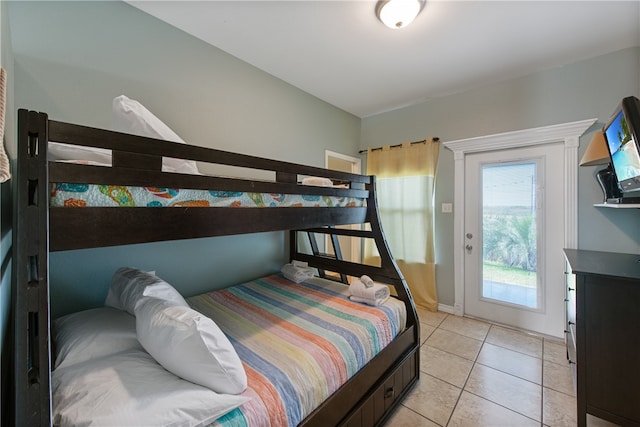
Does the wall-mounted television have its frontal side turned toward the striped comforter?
yes

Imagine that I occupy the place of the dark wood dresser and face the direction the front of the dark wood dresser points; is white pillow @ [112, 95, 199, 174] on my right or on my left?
on my left

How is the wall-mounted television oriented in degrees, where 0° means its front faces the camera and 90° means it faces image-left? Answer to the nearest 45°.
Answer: approximately 45°

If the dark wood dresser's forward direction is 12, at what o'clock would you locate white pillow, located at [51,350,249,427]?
The white pillow is roughly at 10 o'clock from the dark wood dresser.

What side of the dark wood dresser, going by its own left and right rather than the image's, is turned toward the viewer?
left

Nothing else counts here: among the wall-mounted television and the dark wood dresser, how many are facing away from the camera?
0

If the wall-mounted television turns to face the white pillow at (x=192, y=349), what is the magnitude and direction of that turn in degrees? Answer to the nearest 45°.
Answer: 0° — it already faces it

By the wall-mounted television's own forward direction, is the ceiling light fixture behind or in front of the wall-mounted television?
in front

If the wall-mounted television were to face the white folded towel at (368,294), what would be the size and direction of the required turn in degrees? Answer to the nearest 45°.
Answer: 0° — it already faces it

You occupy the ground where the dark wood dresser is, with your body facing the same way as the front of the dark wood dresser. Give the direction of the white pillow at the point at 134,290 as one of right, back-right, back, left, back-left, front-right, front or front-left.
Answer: front-left

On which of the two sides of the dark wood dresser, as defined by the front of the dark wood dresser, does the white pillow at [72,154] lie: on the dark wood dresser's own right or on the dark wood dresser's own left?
on the dark wood dresser's own left

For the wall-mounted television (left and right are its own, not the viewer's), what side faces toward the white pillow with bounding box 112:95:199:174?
front

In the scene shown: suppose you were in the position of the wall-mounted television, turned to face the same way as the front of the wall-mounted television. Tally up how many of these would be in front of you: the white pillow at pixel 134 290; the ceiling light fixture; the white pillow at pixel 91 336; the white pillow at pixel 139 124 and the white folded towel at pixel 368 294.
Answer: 5

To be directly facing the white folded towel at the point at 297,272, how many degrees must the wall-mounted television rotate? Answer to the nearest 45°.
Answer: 0° — it already faces it
